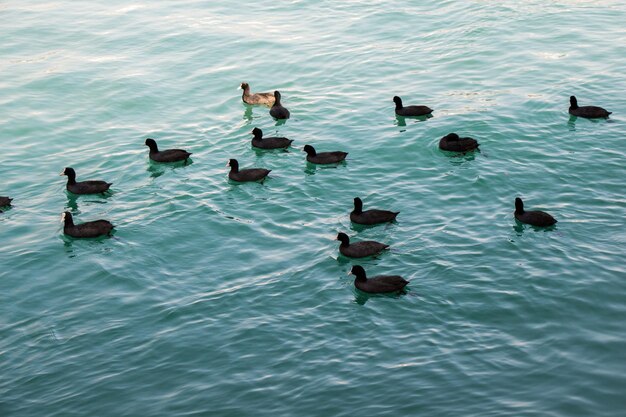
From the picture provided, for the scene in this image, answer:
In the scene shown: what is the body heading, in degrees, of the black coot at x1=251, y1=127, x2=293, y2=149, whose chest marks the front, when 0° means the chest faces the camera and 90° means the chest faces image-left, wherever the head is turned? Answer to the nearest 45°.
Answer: approximately 90°

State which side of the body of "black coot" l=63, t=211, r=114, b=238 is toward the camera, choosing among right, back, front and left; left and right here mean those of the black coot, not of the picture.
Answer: left

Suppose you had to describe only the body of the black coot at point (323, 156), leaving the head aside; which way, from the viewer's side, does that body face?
to the viewer's left

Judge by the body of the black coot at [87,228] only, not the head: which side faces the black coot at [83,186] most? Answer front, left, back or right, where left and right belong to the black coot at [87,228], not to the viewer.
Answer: right

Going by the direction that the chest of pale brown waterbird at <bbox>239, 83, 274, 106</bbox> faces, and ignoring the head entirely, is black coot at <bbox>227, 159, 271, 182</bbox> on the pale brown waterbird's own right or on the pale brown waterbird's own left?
on the pale brown waterbird's own left

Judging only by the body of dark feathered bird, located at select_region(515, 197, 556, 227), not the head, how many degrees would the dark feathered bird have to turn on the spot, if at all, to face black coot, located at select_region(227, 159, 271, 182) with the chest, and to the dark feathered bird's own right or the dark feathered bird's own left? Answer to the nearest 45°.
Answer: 0° — it already faces it

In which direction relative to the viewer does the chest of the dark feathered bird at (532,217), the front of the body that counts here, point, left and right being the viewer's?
facing to the left of the viewer

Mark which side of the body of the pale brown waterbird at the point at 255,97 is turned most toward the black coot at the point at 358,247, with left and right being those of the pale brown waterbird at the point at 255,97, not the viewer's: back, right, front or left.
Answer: left

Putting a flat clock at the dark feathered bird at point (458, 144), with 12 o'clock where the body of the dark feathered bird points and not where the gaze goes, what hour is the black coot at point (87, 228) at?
The black coot is roughly at 11 o'clock from the dark feathered bird.

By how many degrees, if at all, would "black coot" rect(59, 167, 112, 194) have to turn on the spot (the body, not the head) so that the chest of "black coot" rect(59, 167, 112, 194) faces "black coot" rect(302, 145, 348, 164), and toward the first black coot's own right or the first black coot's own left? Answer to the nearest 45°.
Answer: approximately 180°

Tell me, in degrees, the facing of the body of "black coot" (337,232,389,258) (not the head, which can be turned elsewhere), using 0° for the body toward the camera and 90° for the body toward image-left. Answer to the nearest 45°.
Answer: approximately 90°

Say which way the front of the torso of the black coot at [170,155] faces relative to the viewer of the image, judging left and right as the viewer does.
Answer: facing to the left of the viewer

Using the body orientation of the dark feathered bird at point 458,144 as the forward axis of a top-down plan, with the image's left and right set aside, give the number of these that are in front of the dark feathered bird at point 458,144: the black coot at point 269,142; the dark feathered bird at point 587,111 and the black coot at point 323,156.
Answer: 2

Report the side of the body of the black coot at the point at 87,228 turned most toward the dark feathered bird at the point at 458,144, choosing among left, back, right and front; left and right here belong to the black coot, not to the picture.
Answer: back

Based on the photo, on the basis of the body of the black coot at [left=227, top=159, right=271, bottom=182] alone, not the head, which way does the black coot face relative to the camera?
to the viewer's left

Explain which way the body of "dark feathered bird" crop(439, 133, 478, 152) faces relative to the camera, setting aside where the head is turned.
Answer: to the viewer's left

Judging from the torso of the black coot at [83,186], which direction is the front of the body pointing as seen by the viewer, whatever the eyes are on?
to the viewer's left

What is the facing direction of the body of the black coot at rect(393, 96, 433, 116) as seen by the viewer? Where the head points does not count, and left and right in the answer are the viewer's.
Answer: facing to the left of the viewer

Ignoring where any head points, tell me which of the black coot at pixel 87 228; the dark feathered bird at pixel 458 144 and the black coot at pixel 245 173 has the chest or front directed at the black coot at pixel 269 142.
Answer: the dark feathered bird
